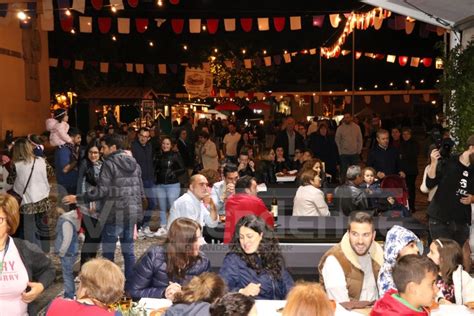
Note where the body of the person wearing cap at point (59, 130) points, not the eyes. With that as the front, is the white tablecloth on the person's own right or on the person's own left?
on the person's own right

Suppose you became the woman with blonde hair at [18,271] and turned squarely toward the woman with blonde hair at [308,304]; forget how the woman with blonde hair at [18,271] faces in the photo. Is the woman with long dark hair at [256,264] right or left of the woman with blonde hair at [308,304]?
left

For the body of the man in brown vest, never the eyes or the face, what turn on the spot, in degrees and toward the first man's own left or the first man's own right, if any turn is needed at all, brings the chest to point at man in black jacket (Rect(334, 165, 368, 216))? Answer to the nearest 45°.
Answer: approximately 135° to the first man's own left

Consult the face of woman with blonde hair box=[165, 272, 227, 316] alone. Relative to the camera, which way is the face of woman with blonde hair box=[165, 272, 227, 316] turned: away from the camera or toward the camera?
away from the camera

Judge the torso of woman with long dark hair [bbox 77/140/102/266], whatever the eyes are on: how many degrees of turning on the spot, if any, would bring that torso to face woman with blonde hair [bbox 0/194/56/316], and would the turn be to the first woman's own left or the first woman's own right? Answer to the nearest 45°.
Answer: approximately 45° to the first woman's own right

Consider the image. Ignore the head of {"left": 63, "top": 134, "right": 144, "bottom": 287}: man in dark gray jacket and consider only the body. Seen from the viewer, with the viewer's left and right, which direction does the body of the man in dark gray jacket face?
facing away from the viewer and to the left of the viewer

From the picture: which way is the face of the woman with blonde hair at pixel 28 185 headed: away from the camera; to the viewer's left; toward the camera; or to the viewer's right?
away from the camera

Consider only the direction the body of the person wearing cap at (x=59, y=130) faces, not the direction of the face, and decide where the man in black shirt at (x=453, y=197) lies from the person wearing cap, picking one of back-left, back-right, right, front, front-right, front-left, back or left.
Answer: front-right

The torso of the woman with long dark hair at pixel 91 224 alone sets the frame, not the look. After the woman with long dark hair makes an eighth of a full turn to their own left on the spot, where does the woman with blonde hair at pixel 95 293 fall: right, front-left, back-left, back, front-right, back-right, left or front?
right

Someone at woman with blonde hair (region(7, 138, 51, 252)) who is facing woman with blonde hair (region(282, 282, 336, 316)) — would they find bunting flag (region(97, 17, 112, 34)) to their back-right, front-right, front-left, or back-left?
back-left

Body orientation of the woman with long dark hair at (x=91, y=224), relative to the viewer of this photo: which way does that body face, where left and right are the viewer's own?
facing the viewer and to the right of the viewer

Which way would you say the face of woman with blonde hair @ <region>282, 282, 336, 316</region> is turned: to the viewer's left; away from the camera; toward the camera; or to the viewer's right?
away from the camera
